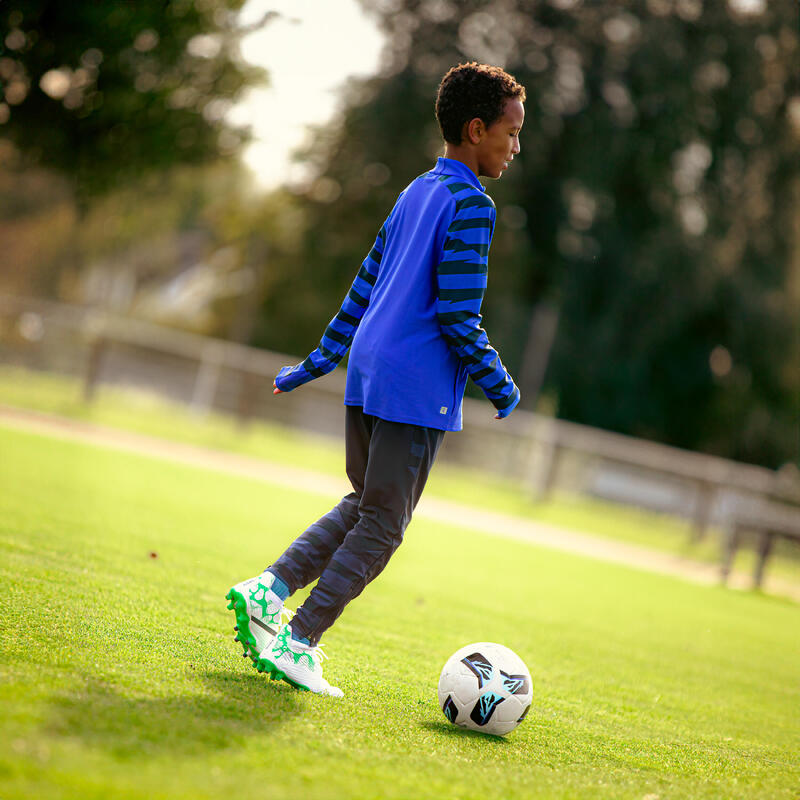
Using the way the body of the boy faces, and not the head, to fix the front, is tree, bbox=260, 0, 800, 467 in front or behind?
in front

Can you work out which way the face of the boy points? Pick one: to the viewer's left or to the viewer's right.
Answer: to the viewer's right

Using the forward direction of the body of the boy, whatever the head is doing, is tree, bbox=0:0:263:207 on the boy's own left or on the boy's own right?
on the boy's own left

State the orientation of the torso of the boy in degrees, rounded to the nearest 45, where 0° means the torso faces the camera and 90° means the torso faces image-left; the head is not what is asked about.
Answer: approximately 225°
